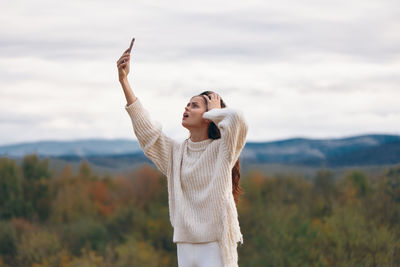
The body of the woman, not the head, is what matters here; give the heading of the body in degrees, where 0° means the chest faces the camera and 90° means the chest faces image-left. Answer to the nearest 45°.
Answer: approximately 45°

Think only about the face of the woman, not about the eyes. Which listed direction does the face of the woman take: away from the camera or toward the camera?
toward the camera
